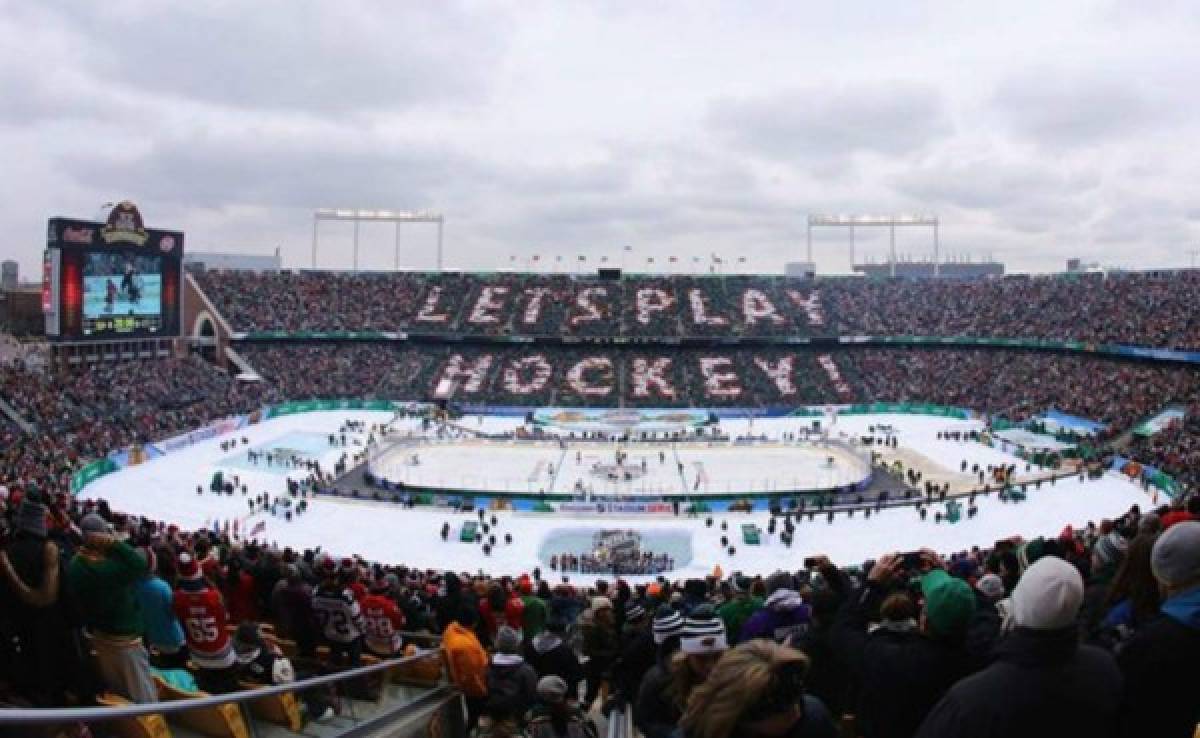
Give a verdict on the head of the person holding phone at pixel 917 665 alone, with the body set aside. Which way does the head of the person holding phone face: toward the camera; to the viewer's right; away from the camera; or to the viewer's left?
away from the camera

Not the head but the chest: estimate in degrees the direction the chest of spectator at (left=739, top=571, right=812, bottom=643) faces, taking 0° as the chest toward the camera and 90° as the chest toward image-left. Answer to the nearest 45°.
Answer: approximately 180°

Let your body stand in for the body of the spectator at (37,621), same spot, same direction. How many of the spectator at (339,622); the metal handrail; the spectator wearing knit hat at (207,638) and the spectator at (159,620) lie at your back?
1

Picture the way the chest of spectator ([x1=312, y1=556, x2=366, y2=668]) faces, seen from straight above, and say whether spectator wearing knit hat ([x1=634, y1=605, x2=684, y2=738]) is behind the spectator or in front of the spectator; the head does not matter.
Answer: behind

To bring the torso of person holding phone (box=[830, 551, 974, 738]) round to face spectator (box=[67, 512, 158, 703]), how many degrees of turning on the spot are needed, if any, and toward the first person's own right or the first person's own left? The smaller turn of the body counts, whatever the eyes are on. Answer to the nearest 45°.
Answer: approximately 45° to the first person's own left

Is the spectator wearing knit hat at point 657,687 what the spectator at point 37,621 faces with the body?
no

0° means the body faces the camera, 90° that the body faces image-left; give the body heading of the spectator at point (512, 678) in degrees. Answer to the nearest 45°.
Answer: approximately 180°

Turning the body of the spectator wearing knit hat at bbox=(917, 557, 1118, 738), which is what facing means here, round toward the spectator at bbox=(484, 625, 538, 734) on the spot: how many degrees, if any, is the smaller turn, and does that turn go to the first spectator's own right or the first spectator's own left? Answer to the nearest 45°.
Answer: approximately 45° to the first spectator's own left

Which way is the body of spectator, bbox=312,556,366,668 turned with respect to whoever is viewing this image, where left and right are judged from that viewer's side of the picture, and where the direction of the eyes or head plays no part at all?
facing away from the viewer

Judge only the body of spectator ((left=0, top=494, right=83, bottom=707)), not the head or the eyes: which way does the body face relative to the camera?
away from the camera

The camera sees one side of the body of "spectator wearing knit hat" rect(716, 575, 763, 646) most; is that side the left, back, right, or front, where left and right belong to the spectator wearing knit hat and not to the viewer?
back
